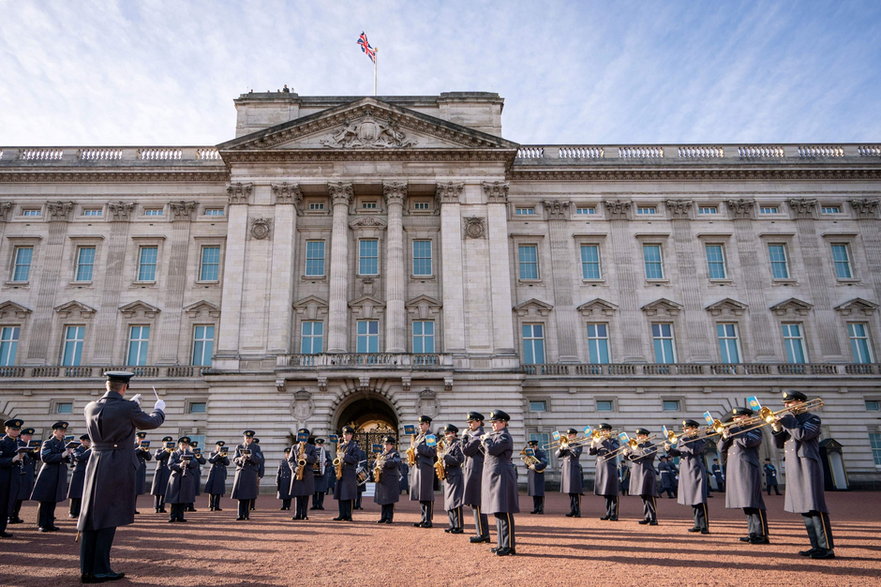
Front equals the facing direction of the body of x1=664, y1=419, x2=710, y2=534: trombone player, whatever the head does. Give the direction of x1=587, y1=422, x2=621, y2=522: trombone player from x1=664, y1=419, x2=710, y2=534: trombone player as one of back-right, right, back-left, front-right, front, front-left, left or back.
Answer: right

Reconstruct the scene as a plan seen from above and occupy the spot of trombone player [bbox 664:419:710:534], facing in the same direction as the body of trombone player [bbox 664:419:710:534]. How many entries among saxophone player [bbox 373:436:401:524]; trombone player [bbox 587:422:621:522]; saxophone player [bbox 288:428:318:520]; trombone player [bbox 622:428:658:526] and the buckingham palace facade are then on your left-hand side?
0

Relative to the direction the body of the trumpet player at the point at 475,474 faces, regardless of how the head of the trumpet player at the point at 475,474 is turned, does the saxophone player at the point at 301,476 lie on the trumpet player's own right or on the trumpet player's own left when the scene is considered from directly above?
on the trumpet player's own right

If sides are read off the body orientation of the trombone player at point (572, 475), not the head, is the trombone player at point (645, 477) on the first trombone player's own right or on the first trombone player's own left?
on the first trombone player's own left

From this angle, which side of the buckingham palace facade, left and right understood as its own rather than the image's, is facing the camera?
front

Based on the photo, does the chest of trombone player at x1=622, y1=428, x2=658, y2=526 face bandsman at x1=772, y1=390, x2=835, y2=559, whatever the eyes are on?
no

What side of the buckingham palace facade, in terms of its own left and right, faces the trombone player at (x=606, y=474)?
front

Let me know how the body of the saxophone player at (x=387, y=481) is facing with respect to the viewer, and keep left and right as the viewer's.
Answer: facing the viewer and to the left of the viewer

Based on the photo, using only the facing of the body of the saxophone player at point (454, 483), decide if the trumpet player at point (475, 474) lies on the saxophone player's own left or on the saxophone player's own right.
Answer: on the saxophone player's own left

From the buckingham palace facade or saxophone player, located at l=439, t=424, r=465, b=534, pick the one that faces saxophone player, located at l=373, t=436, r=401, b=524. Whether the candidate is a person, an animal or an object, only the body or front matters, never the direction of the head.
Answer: the buckingham palace facade

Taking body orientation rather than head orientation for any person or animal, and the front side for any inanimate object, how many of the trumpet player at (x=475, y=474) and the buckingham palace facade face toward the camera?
1

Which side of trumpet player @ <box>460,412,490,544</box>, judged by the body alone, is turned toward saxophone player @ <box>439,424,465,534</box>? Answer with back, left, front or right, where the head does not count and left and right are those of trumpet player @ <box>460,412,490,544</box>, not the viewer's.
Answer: right

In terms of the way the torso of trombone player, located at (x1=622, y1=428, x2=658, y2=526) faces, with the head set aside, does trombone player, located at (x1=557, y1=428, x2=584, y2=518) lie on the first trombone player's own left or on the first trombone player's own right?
on the first trombone player's own right

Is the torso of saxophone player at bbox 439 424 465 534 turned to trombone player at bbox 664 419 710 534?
no

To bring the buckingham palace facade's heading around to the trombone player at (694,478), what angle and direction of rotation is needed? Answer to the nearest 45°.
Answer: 0° — it already faces them

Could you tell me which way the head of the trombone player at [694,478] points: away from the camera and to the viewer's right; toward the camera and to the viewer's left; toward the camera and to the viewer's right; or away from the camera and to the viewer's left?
toward the camera and to the viewer's left
